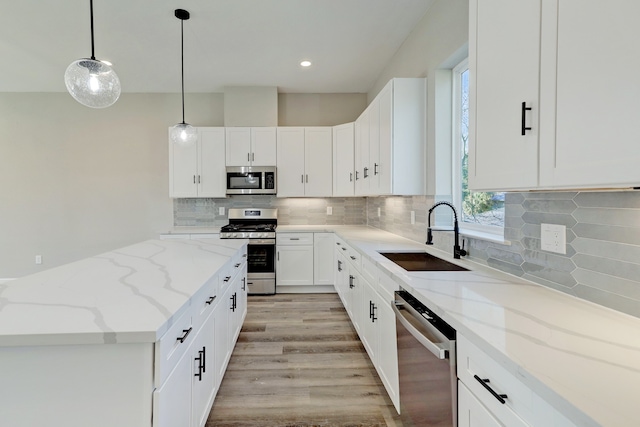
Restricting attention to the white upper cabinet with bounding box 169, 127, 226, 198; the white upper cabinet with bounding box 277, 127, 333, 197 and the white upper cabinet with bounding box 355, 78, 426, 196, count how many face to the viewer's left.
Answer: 1

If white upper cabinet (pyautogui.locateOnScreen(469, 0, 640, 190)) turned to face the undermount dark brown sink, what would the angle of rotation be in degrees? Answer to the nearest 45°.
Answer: approximately 90° to its right

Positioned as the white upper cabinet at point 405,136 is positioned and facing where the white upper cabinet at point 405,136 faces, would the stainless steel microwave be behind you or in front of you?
in front

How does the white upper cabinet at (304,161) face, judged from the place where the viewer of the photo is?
facing the viewer

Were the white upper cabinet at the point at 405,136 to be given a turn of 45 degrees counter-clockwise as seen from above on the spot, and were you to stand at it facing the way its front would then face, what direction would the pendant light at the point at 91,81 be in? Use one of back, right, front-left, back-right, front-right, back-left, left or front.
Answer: front

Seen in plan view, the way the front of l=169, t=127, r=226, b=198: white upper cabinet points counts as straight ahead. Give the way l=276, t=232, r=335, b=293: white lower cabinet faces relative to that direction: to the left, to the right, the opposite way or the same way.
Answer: the same way

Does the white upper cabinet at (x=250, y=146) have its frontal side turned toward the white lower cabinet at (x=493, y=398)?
yes

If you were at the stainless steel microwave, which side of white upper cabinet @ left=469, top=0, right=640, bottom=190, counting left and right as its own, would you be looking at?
right

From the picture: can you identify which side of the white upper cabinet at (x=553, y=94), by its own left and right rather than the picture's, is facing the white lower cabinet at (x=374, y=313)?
right

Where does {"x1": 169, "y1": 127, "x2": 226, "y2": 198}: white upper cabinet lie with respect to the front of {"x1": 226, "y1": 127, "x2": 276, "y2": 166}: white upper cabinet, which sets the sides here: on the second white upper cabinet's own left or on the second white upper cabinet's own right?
on the second white upper cabinet's own right

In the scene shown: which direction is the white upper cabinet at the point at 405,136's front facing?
to the viewer's left

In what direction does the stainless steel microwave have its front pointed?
toward the camera

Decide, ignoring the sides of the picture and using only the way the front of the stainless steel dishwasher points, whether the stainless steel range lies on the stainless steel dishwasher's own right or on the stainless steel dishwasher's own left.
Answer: on the stainless steel dishwasher's own right

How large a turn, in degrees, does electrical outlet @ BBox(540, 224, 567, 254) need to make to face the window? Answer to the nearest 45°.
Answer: approximately 90° to its right

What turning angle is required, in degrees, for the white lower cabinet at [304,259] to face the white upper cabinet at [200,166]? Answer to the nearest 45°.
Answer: approximately 90° to its right

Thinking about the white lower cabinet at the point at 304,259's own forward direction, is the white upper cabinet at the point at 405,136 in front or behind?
in front
